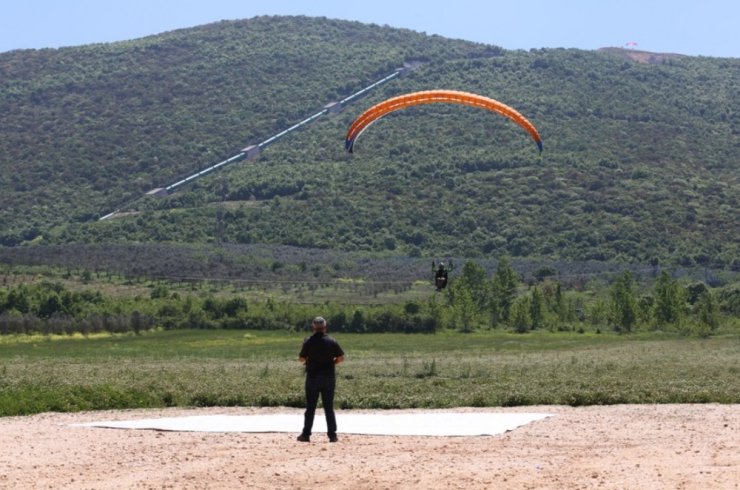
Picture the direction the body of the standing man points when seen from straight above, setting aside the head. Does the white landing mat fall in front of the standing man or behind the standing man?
in front

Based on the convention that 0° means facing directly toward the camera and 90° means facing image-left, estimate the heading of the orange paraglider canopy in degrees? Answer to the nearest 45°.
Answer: approximately 0°

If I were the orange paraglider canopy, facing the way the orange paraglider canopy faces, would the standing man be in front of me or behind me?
in front

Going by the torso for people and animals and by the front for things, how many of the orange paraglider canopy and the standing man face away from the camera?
1

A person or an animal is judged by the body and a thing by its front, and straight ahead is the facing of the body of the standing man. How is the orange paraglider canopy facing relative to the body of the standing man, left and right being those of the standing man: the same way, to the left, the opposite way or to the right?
the opposite way

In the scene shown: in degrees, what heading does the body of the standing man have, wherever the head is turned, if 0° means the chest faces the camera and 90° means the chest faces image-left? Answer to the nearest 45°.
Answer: approximately 180°

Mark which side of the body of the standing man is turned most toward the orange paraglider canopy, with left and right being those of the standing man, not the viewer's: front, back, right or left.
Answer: front
